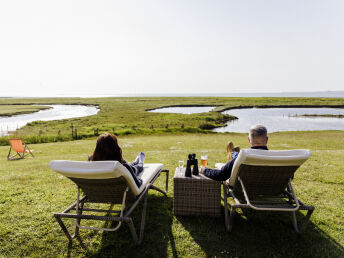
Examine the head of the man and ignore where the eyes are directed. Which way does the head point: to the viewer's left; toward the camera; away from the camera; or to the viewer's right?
away from the camera

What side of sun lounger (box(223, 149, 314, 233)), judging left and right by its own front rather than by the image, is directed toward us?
back

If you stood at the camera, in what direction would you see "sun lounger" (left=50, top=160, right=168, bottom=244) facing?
facing away from the viewer and to the right of the viewer

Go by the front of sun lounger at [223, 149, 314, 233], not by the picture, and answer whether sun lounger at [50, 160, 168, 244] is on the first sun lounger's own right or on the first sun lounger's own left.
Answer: on the first sun lounger's own left

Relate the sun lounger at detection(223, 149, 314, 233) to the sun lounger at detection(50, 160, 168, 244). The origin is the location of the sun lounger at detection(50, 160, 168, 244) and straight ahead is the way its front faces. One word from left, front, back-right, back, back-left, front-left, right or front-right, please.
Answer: front-right

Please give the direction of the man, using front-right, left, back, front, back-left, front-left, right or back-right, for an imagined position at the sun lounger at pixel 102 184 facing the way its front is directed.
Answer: front-right

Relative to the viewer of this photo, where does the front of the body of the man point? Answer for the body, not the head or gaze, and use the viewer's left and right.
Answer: facing away from the viewer

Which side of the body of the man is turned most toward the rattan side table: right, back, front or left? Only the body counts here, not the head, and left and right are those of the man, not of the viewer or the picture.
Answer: left

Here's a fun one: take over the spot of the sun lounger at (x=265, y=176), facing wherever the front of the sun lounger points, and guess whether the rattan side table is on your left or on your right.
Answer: on your left
